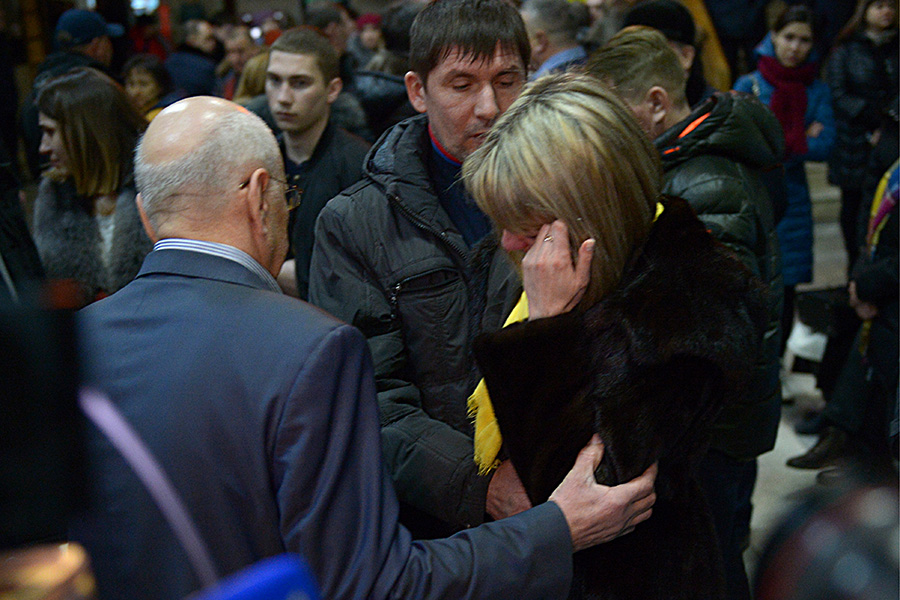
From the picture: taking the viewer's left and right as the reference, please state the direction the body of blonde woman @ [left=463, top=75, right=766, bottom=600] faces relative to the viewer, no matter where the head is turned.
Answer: facing to the left of the viewer

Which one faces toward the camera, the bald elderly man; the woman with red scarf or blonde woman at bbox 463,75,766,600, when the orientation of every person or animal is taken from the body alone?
the woman with red scarf

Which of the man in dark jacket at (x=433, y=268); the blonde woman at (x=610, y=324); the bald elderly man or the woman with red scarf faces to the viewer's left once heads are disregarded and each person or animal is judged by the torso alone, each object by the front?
the blonde woman

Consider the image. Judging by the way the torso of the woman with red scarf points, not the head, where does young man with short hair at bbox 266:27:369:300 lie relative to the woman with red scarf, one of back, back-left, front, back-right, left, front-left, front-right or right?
front-right

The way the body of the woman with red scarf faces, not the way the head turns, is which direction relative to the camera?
toward the camera

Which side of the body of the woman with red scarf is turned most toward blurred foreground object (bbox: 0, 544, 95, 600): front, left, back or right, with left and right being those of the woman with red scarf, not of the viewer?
front

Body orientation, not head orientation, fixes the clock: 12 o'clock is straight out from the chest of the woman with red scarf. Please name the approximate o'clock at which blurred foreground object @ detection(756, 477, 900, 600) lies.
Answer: The blurred foreground object is roughly at 12 o'clock from the woman with red scarf.

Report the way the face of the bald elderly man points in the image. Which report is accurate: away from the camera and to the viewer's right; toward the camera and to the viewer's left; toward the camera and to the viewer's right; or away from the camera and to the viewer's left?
away from the camera and to the viewer's right

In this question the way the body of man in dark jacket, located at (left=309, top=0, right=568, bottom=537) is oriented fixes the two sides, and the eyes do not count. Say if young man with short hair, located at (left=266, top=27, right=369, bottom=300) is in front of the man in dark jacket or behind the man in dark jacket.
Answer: behind

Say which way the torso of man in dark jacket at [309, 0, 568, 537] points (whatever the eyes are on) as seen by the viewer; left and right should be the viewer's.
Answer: facing the viewer and to the right of the viewer

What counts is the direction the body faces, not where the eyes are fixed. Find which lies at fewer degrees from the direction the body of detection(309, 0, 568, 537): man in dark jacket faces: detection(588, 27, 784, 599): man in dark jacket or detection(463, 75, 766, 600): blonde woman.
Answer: the blonde woman

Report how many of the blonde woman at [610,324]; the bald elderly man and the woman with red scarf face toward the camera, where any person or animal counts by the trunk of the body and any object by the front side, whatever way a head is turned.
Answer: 1

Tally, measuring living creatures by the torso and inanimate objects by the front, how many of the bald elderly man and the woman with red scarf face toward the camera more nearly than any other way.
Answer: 1

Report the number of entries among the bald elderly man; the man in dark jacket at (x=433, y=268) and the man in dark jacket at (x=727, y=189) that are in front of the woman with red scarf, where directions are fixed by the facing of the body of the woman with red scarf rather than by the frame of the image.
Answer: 3

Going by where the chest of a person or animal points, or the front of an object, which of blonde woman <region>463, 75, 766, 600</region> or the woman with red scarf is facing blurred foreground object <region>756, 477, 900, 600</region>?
the woman with red scarf

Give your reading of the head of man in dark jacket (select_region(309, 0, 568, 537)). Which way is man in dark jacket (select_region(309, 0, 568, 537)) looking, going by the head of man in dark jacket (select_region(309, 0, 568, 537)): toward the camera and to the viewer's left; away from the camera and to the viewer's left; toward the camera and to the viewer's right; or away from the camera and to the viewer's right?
toward the camera and to the viewer's right

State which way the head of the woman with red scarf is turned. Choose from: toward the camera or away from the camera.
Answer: toward the camera

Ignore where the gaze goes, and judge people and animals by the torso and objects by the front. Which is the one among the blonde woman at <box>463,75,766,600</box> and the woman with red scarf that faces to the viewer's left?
the blonde woman

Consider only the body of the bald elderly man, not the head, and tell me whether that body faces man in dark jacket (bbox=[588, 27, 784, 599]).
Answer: yes
